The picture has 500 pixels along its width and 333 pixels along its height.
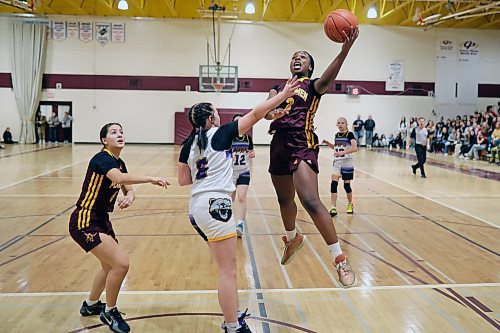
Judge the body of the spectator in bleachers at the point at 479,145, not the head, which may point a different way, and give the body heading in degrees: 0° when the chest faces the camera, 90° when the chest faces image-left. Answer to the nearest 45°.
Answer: approximately 90°

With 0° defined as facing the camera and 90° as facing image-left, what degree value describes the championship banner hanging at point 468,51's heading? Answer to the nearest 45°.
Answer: approximately 0°

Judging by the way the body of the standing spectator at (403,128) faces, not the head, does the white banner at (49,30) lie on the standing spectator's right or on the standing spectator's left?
on the standing spectator's right

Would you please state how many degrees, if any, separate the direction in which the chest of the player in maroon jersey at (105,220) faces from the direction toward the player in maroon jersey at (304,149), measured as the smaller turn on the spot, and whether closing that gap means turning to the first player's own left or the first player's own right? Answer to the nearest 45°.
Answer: approximately 45° to the first player's own left

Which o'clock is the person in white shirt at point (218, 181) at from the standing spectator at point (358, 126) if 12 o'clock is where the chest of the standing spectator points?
The person in white shirt is roughly at 12 o'clock from the standing spectator.

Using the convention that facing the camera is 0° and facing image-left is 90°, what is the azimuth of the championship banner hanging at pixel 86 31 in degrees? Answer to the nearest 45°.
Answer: approximately 0°

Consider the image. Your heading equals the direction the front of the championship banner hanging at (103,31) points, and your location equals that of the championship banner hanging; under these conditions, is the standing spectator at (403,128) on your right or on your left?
on your left

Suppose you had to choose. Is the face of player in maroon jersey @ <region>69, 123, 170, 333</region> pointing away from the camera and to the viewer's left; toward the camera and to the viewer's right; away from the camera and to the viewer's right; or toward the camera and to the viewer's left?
toward the camera and to the viewer's right

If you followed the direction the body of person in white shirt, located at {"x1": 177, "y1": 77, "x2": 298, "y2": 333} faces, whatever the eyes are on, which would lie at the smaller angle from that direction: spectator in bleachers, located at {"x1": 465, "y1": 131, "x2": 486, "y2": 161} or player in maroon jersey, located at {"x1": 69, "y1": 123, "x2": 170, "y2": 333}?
the spectator in bleachers
